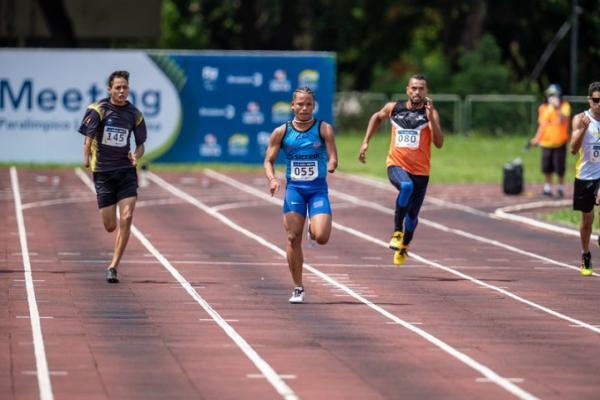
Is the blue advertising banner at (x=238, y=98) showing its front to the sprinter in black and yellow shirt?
yes

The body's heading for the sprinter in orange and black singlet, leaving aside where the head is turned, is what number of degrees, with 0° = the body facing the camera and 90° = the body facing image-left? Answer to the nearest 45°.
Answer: approximately 0°

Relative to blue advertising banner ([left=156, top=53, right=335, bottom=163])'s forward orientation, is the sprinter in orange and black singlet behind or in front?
in front

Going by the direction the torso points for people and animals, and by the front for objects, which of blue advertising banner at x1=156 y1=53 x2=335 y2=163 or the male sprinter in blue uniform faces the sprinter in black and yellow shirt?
the blue advertising banner

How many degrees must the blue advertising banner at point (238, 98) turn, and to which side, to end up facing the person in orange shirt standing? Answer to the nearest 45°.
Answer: approximately 45° to its left

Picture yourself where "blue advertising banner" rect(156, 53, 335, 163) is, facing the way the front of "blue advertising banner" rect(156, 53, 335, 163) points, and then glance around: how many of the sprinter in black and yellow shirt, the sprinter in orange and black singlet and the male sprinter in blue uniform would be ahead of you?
3

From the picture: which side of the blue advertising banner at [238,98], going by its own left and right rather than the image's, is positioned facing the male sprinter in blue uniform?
front

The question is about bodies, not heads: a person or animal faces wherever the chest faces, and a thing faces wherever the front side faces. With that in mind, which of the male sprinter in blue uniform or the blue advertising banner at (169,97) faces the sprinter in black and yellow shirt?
the blue advertising banner

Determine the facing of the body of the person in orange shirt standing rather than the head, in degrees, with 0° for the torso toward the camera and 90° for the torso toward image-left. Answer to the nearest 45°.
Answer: approximately 0°

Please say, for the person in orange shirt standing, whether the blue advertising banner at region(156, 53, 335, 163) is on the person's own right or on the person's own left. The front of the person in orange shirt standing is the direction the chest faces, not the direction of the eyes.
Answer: on the person's own right
